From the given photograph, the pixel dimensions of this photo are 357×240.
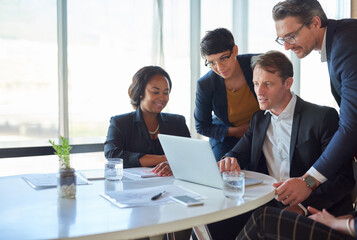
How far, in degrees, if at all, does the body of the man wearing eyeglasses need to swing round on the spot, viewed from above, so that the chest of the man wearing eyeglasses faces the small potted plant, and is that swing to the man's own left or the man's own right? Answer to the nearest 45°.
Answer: approximately 45° to the man's own left

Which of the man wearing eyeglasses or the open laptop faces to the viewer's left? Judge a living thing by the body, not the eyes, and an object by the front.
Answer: the man wearing eyeglasses

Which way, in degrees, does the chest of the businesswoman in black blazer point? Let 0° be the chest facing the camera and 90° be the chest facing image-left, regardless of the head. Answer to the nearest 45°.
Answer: approximately 315°

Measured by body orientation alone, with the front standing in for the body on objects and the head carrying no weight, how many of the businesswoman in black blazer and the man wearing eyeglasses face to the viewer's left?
1

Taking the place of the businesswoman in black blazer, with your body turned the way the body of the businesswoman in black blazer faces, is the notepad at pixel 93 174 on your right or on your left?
on your right

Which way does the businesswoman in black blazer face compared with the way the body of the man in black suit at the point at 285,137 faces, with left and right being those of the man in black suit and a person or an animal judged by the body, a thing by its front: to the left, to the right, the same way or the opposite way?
to the left

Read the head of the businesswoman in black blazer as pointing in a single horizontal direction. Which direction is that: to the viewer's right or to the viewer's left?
to the viewer's right

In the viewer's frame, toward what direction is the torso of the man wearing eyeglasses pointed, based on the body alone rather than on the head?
to the viewer's left
